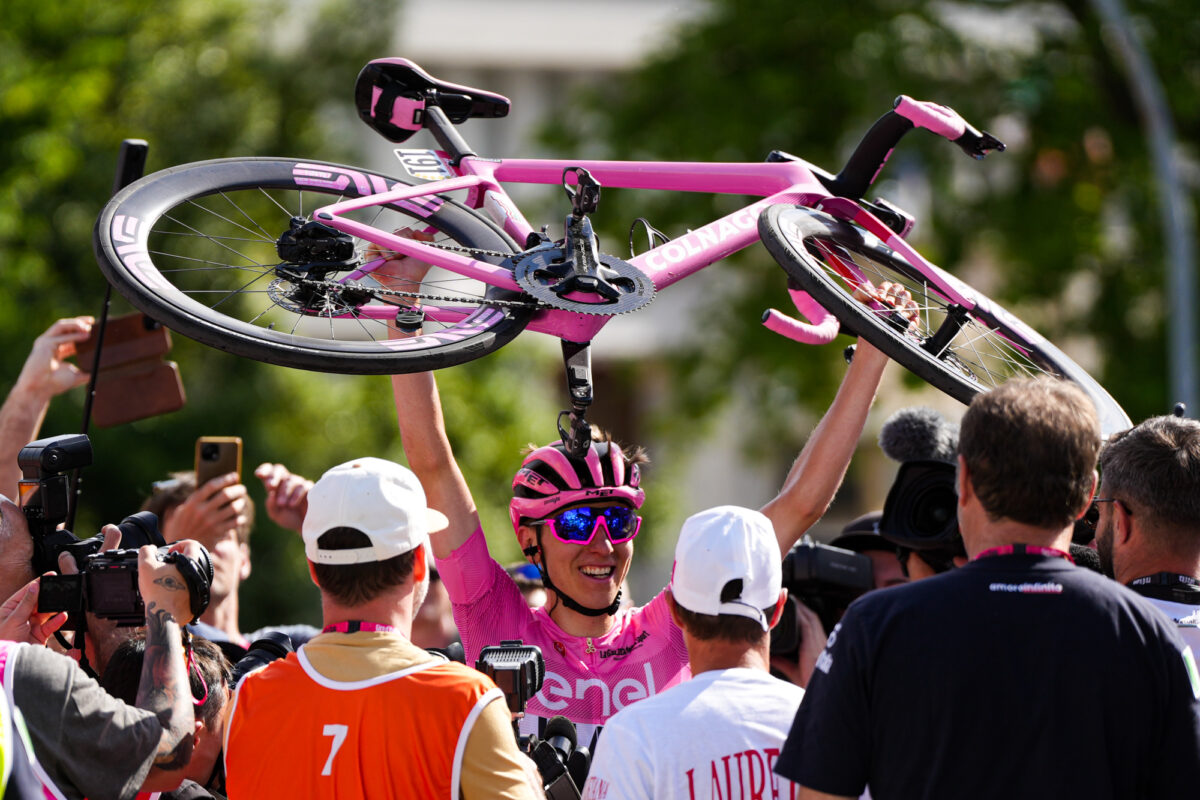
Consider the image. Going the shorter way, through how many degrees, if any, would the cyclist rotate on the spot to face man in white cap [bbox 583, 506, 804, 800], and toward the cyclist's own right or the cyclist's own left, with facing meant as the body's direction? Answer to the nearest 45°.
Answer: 0° — they already face them

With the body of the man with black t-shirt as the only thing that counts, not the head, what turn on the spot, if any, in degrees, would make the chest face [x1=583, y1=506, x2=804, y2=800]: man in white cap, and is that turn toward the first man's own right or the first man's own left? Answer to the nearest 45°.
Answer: approximately 90° to the first man's own left

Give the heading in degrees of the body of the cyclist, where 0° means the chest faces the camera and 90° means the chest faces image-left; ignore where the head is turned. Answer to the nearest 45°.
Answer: approximately 0°

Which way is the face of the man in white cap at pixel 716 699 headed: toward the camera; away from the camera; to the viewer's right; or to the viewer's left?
away from the camera

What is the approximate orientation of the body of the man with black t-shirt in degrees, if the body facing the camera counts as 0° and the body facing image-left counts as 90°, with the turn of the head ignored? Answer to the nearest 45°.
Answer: approximately 180°

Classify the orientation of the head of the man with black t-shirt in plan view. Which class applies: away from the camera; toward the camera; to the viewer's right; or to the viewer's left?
away from the camera

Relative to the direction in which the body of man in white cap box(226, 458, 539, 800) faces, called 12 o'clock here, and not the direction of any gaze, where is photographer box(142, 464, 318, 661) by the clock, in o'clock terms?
The photographer is roughly at 10 o'clock from the man in white cap.

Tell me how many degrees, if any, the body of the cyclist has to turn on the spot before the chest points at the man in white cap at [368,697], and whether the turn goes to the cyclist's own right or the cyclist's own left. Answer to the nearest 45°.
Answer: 0° — they already face them

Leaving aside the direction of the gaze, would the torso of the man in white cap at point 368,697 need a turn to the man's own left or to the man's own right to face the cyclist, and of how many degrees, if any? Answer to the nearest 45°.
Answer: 0° — they already face them

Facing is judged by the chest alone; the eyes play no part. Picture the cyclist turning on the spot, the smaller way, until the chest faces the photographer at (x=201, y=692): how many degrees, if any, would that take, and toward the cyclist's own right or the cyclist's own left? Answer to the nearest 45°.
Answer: approximately 45° to the cyclist's own right

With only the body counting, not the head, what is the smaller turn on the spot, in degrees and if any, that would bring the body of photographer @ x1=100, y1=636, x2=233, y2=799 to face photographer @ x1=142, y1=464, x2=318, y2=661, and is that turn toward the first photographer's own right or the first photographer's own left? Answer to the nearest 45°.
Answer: approximately 45° to the first photographer's own left

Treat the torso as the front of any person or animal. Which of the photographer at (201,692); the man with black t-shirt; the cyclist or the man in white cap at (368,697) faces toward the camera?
the cyclist

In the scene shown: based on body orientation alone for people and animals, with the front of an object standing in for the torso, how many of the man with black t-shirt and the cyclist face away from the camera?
1

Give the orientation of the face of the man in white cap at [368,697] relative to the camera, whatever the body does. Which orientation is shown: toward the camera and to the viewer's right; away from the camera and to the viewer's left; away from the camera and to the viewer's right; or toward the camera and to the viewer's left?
away from the camera and to the viewer's right

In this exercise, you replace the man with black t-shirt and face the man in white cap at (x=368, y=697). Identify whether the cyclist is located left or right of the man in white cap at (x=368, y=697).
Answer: right

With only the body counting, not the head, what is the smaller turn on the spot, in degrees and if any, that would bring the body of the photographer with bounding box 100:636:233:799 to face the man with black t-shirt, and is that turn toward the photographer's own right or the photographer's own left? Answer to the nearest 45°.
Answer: approximately 90° to the photographer's own right
